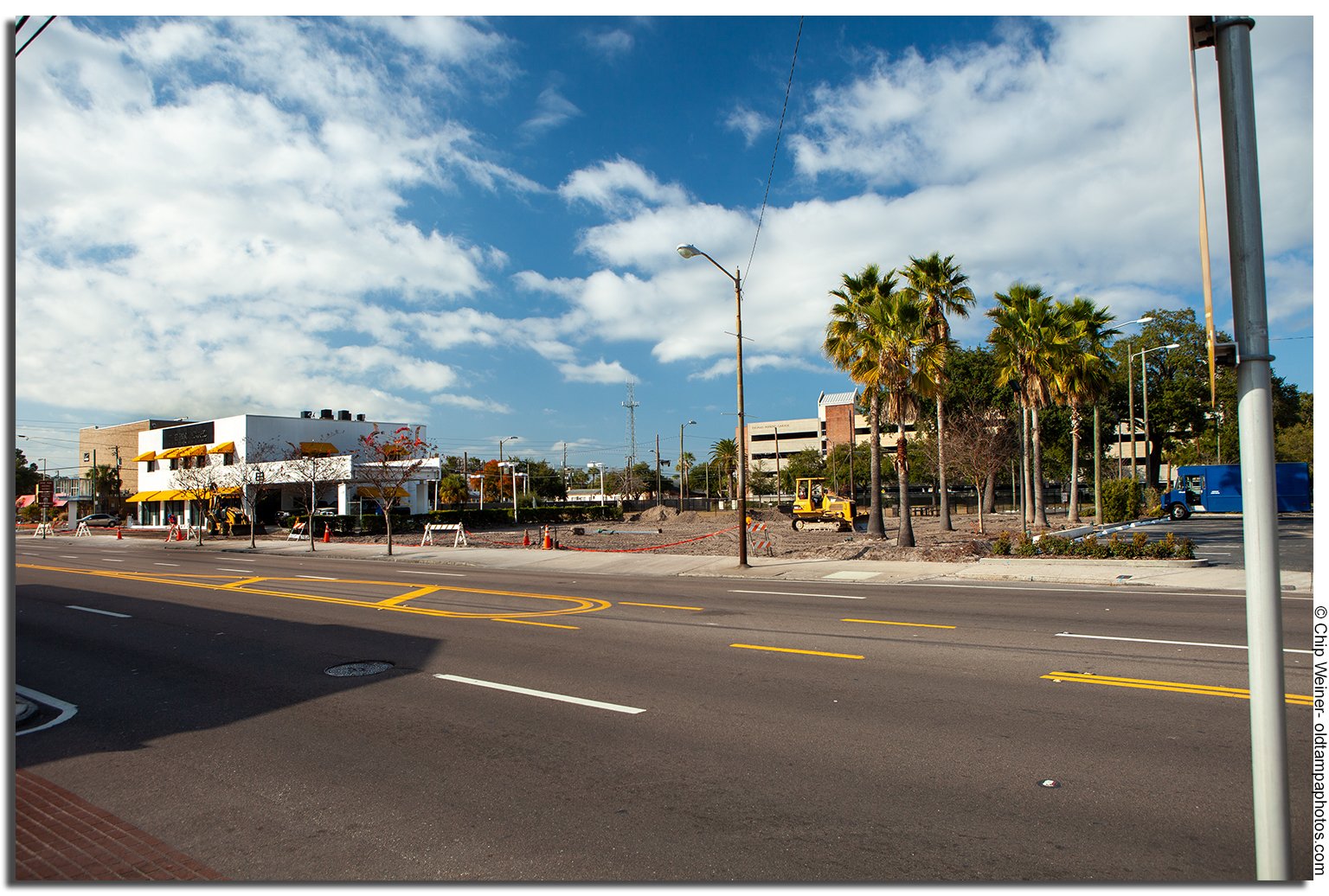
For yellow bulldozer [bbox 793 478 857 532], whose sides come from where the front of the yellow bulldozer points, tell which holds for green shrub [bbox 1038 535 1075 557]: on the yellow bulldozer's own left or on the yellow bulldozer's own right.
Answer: on the yellow bulldozer's own right

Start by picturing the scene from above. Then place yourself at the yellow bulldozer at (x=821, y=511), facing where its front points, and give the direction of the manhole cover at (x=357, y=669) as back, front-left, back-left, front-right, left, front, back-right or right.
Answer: right

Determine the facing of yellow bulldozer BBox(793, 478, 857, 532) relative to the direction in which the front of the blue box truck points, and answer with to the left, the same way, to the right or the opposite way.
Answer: the opposite way

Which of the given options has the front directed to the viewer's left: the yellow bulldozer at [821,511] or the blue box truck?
the blue box truck

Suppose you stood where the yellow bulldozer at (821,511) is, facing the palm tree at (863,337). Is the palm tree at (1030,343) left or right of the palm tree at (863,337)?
left

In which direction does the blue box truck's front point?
to the viewer's left

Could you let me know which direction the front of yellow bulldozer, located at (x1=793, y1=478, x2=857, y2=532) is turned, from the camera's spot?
facing to the right of the viewer

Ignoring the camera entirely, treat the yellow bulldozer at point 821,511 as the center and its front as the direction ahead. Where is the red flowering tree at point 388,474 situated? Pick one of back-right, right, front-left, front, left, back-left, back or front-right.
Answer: back

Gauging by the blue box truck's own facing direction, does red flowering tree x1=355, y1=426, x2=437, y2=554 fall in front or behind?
in front
